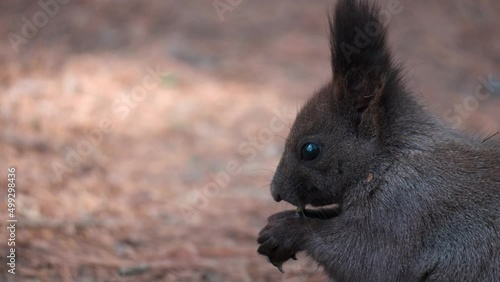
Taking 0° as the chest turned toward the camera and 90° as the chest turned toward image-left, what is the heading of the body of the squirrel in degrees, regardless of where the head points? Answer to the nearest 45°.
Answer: approximately 90°
